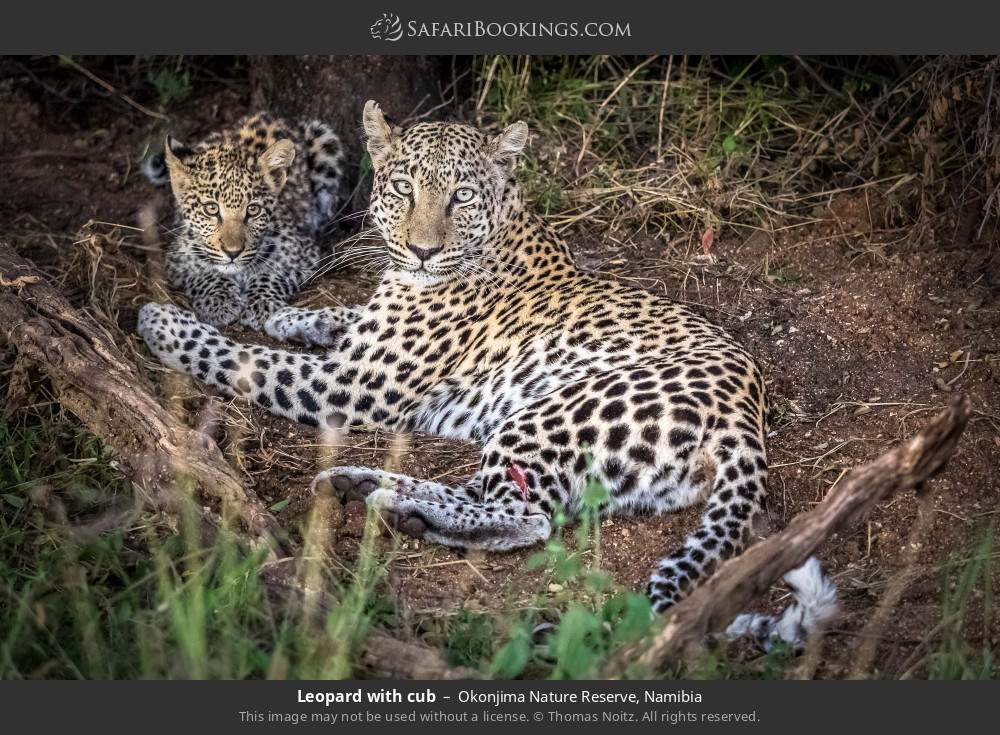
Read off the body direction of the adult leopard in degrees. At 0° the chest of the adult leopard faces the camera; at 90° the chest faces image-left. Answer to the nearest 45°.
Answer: approximately 90°

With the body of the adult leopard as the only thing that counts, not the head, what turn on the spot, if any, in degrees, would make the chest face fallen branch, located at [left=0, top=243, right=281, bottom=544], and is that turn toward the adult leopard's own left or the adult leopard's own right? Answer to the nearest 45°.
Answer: approximately 45° to the adult leopard's own left

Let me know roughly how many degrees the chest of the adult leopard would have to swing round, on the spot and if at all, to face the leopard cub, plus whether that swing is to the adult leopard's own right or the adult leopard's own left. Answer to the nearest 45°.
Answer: approximately 45° to the adult leopard's own right
